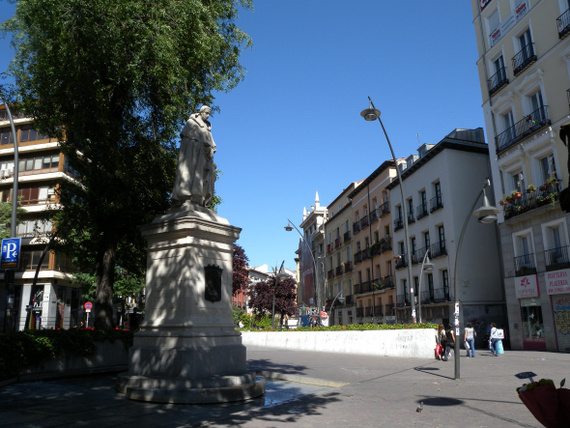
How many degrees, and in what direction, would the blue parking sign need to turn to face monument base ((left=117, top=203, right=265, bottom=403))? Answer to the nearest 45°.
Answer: approximately 45° to its left

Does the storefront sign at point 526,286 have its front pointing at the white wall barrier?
yes

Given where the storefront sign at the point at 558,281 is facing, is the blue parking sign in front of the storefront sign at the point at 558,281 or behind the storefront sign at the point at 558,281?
in front

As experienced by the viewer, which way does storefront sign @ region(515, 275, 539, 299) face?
facing the viewer and to the left of the viewer

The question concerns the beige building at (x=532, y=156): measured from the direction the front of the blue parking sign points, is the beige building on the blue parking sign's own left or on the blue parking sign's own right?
on the blue parking sign's own left

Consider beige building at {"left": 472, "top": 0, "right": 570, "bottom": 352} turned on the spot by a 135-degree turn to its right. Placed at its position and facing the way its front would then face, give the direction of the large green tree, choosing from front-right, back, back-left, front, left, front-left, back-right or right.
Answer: back-left

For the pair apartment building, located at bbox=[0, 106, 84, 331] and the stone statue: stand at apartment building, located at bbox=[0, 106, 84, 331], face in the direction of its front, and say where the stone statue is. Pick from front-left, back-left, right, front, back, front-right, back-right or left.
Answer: front

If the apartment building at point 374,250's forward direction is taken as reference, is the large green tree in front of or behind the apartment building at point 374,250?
in front

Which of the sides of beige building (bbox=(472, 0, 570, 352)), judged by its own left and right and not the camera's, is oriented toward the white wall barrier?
front

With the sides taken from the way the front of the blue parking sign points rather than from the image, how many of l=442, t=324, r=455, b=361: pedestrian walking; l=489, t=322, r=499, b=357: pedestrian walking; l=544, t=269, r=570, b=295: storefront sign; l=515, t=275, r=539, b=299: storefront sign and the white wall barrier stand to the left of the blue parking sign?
5

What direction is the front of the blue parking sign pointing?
toward the camera

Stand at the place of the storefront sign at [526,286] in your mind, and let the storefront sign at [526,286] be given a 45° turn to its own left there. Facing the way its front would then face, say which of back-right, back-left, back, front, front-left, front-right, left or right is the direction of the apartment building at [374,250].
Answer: back-right
